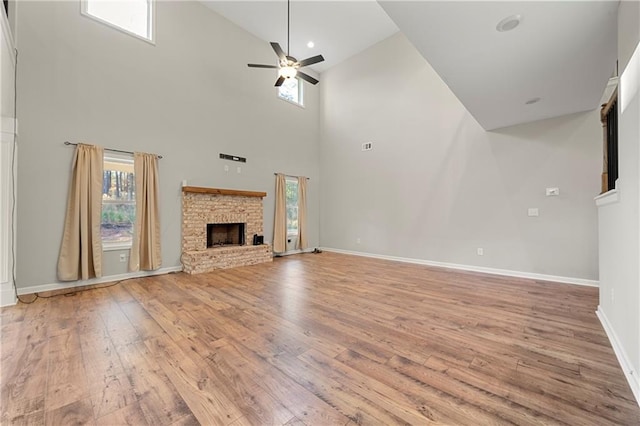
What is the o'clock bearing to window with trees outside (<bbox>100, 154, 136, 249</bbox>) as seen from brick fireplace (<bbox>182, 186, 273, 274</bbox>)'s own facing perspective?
The window with trees outside is roughly at 4 o'clock from the brick fireplace.

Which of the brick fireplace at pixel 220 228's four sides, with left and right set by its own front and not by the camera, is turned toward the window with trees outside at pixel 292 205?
left

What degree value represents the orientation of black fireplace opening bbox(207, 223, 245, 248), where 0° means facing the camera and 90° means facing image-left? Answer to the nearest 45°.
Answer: approximately 315°

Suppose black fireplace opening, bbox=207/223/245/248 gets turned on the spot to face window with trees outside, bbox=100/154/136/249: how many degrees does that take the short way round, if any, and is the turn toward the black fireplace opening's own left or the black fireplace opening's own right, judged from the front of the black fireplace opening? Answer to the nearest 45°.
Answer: approximately 90° to the black fireplace opening's own right

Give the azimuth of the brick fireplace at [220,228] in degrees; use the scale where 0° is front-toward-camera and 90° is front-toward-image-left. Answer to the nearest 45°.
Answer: approximately 315°
